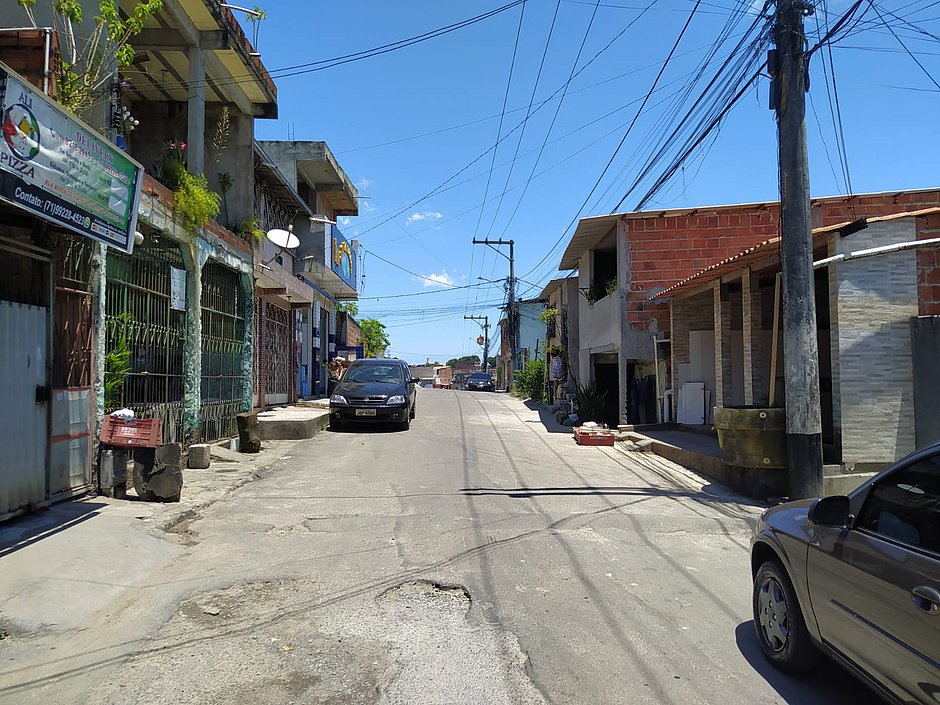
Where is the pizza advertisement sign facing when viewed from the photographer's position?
facing the viewer and to the right of the viewer

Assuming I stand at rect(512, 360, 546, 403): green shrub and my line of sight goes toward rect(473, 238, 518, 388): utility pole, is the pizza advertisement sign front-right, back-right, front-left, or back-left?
back-left

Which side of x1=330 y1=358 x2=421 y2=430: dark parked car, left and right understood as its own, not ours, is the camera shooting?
front

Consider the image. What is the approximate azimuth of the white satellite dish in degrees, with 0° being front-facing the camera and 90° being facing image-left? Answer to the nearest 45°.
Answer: approximately 315°

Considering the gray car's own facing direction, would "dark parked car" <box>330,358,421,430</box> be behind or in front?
in front

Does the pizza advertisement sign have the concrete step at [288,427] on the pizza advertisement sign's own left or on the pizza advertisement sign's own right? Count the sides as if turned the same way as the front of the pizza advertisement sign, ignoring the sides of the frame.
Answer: on the pizza advertisement sign's own left

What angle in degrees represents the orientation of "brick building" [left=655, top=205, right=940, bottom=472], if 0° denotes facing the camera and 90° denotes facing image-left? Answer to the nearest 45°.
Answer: approximately 45°

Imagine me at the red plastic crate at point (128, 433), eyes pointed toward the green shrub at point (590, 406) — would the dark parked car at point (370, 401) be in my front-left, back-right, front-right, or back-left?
front-left

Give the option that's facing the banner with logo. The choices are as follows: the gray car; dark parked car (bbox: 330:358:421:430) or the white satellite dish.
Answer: the gray car

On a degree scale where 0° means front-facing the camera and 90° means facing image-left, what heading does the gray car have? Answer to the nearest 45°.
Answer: approximately 135°

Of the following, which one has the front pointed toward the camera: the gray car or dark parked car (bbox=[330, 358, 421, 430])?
the dark parked car

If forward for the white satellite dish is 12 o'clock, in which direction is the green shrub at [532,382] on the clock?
The green shrub is roughly at 9 o'clock from the white satellite dish.

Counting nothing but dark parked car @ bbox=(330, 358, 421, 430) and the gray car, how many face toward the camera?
1

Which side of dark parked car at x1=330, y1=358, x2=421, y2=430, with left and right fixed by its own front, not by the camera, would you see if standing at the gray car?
front

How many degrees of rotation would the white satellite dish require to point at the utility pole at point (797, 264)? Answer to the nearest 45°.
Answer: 0° — it already faces it

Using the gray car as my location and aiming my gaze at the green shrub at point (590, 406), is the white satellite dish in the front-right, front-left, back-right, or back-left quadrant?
front-left
